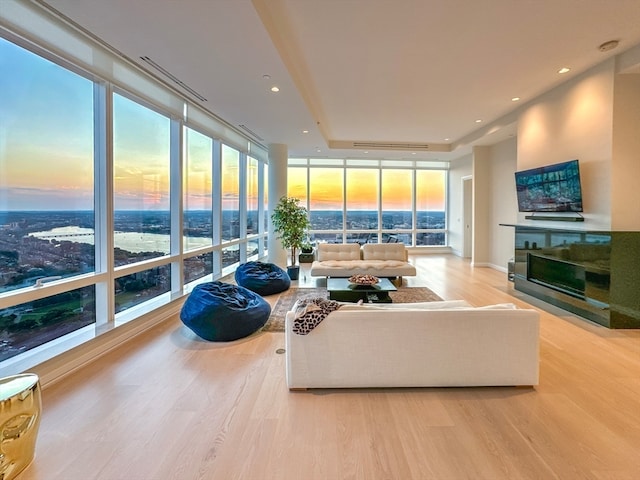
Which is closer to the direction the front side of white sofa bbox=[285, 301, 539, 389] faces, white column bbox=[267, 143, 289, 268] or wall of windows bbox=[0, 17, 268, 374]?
the white column

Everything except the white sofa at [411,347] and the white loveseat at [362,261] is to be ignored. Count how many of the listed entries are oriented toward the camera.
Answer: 1

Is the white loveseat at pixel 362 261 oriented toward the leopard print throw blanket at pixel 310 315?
yes

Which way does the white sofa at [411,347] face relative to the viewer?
away from the camera

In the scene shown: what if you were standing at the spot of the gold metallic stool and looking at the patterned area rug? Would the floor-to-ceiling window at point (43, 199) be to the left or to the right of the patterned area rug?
left

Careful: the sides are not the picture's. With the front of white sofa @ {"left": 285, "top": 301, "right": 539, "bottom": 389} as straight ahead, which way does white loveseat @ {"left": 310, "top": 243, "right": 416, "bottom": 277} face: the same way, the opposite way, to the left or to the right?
the opposite way

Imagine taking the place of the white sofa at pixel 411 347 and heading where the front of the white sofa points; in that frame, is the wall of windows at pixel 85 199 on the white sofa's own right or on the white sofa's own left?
on the white sofa's own left
